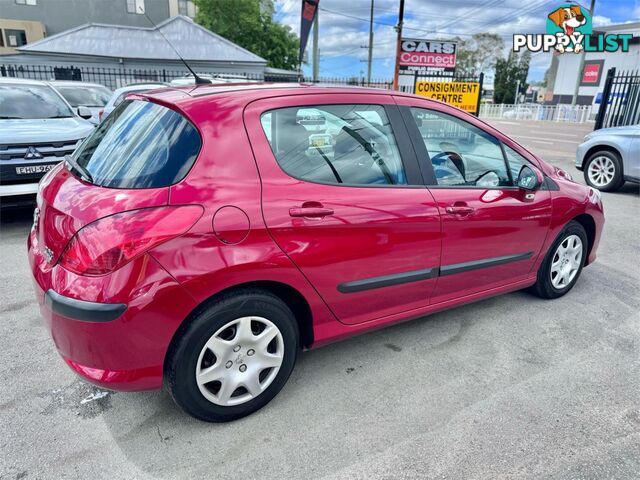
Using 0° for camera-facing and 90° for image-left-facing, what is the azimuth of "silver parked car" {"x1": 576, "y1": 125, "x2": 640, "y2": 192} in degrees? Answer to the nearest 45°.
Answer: approximately 90°

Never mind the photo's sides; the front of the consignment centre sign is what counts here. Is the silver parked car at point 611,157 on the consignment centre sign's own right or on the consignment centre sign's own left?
on the consignment centre sign's own left

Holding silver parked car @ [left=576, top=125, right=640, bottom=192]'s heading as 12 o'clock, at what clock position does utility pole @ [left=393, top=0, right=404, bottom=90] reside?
The utility pole is roughly at 1 o'clock from the silver parked car.

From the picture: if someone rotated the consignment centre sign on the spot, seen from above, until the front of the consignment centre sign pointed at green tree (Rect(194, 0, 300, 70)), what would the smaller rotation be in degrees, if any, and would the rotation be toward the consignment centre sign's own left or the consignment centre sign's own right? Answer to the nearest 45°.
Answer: approximately 135° to the consignment centre sign's own right

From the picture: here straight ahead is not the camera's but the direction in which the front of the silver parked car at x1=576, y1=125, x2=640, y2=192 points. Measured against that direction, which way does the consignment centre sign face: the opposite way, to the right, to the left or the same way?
to the left

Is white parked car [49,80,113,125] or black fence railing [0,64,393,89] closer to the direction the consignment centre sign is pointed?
the white parked car

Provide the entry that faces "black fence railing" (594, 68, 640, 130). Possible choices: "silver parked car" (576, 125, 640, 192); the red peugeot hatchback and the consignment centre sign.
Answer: the red peugeot hatchback

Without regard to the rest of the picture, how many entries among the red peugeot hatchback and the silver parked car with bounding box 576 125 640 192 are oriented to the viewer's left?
1

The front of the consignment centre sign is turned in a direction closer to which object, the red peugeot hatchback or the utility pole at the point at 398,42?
the red peugeot hatchback

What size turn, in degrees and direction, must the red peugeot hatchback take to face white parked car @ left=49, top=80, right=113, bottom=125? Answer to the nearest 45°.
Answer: approximately 90° to its left

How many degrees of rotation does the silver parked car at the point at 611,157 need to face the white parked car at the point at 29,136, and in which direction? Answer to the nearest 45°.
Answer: approximately 45° to its left

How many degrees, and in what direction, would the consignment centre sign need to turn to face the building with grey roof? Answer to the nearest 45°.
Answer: approximately 135° to its right
